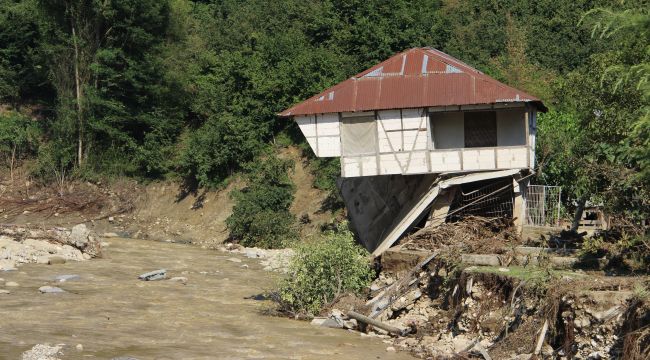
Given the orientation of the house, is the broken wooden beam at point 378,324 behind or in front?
in front

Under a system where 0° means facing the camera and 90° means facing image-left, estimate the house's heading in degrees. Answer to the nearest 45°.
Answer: approximately 0°

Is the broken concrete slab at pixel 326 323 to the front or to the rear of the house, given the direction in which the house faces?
to the front

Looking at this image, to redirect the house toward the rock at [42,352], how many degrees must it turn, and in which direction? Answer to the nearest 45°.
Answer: approximately 45° to its right

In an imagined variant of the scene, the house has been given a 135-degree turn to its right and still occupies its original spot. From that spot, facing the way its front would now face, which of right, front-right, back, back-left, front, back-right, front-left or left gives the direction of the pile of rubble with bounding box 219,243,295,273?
front

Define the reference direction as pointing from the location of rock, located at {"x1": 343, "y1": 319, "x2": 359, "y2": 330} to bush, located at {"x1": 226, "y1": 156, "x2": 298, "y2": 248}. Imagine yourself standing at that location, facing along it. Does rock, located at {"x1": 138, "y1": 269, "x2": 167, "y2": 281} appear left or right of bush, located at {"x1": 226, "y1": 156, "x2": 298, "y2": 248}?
left

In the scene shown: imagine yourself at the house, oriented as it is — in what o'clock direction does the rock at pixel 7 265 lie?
The rock is roughly at 3 o'clock from the house.

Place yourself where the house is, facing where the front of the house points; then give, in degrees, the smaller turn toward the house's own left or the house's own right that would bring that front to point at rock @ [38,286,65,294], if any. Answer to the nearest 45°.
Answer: approximately 90° to the house's own right

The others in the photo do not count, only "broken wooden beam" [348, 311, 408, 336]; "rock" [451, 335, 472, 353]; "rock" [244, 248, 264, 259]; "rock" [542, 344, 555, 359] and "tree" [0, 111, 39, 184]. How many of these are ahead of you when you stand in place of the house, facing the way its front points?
3

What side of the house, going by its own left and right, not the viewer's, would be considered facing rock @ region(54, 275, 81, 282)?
right

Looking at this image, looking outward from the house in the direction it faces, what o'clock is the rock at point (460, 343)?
The rock is roughly at 12 o'clock from the house.

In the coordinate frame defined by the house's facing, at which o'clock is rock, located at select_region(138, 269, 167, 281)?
The rock is roughly at 3 o'clock from the house.
